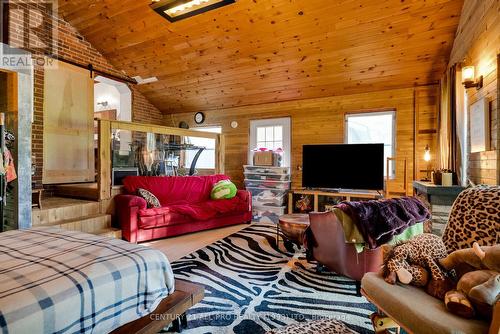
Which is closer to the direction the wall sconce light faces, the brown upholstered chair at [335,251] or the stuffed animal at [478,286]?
the brown upholstered chair

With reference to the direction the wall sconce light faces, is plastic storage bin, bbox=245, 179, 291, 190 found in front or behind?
in front

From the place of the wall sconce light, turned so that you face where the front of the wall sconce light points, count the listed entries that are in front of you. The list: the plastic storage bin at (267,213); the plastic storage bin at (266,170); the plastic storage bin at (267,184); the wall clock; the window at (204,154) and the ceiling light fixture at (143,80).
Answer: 6

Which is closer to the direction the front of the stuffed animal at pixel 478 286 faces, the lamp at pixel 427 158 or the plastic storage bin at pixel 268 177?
the plastic storage bin

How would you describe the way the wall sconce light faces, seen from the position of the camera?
facing to the left of the viewer

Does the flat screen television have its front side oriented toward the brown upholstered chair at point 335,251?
yes

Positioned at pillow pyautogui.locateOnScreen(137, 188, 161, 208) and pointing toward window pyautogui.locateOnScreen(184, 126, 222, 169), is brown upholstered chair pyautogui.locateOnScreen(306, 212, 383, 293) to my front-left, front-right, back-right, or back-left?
back-right

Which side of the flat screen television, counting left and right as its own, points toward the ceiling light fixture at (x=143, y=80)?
right

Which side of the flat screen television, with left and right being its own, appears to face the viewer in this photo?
front

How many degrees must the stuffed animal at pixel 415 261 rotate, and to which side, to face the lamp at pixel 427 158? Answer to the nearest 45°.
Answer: approximately 135° to its right

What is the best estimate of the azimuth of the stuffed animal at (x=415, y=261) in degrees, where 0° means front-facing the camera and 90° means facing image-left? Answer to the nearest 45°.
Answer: approximately 45°

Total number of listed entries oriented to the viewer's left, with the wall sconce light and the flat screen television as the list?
1

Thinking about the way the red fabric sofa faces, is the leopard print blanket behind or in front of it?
in front

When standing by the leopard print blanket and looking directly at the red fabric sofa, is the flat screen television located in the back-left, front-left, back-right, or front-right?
front-right

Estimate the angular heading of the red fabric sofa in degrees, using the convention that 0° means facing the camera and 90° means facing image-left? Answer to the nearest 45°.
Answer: approximately 315°

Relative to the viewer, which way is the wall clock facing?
toward the camera
